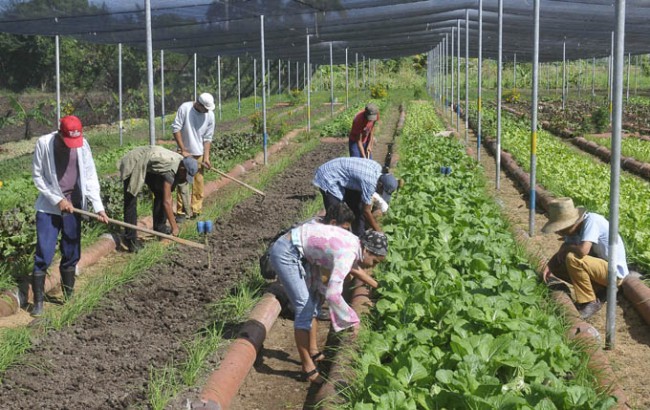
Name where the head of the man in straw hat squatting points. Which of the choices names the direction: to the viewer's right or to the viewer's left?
to the viewer's left

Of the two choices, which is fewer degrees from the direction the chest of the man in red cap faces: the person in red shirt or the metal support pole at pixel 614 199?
the metal support pole

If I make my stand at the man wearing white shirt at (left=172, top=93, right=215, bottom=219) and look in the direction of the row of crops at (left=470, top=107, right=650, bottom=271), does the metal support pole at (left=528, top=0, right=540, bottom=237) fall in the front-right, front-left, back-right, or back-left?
front-right

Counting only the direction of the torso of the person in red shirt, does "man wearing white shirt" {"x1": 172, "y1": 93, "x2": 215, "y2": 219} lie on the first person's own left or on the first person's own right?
on the first person's own right

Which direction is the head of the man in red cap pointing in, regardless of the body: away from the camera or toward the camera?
toward the camera

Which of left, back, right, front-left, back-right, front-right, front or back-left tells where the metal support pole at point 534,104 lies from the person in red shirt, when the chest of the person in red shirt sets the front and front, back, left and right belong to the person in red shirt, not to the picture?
front

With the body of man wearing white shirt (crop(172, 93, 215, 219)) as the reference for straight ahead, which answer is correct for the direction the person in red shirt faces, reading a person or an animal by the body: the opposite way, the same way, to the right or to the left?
the same way

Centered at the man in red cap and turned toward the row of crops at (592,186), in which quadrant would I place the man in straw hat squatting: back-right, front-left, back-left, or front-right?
front-right

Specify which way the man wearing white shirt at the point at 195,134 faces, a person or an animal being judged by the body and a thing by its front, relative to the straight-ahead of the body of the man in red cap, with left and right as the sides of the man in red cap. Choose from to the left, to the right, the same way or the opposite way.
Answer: the same way

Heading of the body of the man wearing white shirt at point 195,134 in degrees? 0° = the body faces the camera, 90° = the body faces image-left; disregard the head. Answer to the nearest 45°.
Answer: approximately 315°

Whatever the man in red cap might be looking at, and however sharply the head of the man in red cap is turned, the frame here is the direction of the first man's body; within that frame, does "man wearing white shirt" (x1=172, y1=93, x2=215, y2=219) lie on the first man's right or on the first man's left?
on the first man's left

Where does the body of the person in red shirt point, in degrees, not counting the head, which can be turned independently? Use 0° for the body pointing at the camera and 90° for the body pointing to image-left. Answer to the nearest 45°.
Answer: approximately 315°
